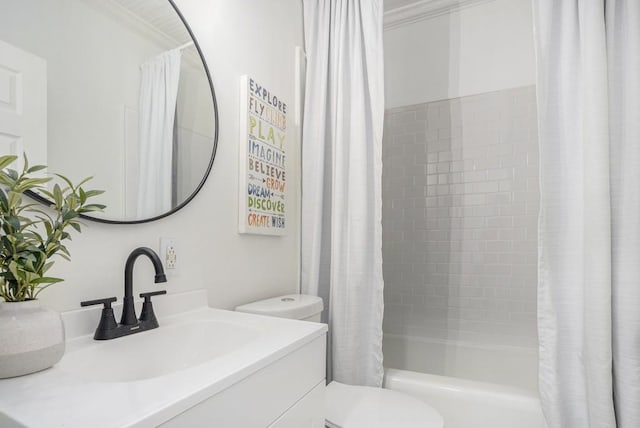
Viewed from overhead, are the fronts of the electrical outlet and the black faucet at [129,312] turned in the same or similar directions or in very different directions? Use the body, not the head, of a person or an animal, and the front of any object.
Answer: same or similar directions

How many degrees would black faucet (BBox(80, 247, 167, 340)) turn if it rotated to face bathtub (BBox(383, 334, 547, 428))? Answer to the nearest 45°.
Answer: approximately 45° to its left

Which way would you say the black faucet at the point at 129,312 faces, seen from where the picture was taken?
facing the viewer and to the right of the viewer

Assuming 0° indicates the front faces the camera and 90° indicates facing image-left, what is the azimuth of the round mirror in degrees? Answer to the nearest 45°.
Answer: approximately 315°
